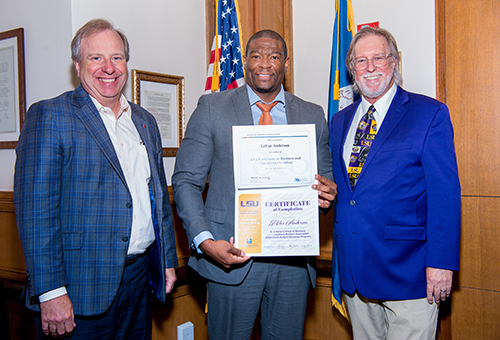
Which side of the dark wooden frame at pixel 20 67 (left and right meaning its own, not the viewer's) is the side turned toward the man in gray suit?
left

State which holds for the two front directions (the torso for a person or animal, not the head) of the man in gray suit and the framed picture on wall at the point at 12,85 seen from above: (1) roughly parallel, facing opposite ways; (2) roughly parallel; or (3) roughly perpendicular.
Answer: roughly parallel

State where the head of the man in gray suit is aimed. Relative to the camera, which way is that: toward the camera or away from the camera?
toward the camera

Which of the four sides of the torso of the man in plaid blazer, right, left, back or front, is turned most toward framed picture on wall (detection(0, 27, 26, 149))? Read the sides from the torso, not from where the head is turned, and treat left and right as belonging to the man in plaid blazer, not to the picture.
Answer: back

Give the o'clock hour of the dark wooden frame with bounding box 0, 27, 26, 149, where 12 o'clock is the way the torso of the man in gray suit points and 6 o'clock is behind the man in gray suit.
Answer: The dark wooden frame is roughly at 4 o'clock from the man in gray suit.

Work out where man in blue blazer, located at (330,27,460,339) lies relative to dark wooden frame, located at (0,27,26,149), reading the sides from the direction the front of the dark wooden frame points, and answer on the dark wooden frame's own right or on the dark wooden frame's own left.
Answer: on the dark wooden frame's own left

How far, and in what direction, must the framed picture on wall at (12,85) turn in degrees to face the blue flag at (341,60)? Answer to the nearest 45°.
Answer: approximately 90° to its left

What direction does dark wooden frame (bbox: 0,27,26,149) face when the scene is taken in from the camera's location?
facing the viewer and to the left of the viewer

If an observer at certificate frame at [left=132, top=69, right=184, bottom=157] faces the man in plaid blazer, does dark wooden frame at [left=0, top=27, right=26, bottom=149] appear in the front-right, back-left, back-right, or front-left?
front-right

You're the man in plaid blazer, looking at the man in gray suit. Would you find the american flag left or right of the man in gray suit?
left

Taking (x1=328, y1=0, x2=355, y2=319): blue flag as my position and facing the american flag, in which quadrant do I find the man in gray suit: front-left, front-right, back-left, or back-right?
front-left

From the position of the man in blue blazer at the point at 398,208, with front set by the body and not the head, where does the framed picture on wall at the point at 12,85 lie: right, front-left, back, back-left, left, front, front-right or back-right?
front-right

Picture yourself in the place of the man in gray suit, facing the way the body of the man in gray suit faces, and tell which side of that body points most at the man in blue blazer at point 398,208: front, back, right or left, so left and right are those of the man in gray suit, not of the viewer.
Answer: left

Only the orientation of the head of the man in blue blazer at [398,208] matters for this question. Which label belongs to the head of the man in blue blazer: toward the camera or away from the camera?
toward the camera

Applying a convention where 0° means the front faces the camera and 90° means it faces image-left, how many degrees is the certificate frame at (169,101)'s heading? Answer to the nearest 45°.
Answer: approximately 315°

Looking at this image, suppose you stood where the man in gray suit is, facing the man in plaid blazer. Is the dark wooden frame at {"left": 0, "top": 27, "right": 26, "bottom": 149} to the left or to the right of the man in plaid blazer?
right

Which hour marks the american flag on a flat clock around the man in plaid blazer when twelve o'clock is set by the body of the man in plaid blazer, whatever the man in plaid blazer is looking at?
The american flag is roughly at 9 o'clock from the man in plaid blazer.

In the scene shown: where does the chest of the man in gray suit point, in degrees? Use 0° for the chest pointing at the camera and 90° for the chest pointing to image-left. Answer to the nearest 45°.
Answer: approximately 0°
